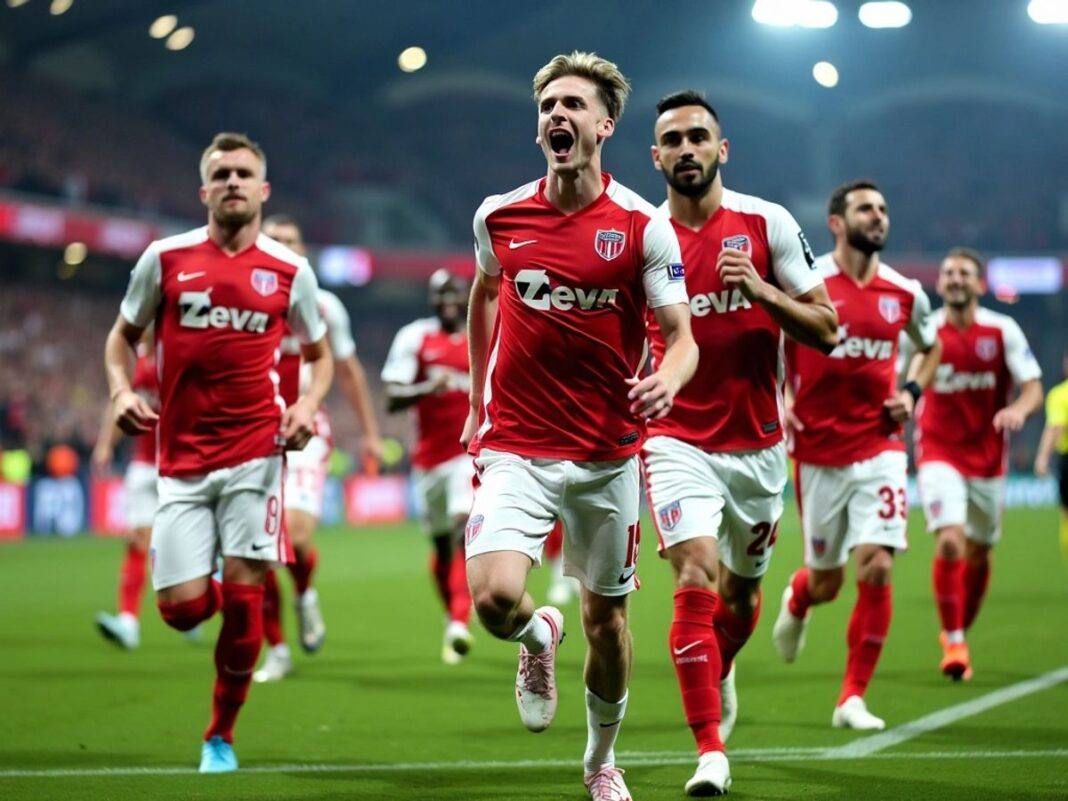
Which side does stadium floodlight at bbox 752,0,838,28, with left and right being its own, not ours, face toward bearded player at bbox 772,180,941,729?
front

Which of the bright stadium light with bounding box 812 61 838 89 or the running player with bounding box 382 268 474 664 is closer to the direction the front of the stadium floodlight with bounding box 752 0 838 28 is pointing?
the running player

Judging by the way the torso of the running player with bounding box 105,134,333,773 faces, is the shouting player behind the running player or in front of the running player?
in front

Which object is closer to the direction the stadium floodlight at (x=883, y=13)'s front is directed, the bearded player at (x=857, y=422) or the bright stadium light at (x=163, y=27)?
the bearded player

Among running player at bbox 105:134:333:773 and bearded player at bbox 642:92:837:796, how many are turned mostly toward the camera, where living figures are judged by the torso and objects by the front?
2

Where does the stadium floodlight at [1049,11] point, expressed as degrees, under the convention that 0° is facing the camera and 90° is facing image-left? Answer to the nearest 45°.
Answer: approximately 0°

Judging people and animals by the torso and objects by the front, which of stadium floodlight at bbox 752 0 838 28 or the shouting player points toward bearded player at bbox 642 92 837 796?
the stadium floodlight

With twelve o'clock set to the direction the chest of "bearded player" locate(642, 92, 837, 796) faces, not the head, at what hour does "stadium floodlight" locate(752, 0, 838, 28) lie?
The stadium floodlight is roughly at 6 o'clock from the bearded player.

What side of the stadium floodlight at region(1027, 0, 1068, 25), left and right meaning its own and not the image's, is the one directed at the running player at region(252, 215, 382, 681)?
front

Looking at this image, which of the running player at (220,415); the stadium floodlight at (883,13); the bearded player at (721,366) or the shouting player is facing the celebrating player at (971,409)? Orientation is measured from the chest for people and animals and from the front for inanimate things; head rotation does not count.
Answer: the stadium floodlight

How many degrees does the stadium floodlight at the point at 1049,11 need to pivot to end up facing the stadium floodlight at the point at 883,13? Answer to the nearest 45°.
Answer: approximately 45° to its right
